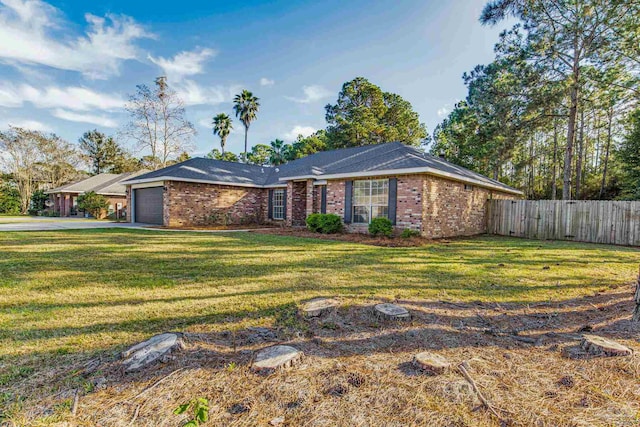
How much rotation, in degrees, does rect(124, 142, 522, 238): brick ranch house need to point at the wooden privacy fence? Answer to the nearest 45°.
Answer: approximately 135° to its left

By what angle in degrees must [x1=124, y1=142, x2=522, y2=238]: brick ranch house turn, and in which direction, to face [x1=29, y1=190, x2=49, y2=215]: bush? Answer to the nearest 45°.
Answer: approximately 90° to its right

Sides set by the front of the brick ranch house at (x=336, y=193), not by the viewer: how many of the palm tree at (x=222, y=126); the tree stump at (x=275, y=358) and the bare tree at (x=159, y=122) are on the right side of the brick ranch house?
2

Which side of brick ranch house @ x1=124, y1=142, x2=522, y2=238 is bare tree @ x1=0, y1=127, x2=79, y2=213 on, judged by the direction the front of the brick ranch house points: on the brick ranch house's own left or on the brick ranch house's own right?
on the brick ranch house's own right

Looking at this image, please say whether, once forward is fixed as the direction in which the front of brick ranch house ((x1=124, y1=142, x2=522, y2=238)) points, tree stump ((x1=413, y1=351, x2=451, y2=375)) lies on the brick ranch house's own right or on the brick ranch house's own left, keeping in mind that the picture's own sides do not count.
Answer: on the brick ranch house's own left

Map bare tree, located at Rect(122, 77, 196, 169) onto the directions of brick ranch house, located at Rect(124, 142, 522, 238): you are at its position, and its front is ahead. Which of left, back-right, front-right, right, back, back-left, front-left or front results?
right

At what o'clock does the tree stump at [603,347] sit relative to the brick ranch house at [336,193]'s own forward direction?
The tree stump is roughly at 10 o'clock from the brick ranch house.

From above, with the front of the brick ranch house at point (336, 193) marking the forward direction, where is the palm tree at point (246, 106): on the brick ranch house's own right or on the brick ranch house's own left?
on the brick ranch house's own right

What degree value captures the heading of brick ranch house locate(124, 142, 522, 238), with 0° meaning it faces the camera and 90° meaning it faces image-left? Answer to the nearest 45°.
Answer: approximately 45°

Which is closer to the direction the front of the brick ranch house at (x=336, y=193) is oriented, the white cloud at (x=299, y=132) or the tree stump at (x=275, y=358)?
the tree stump

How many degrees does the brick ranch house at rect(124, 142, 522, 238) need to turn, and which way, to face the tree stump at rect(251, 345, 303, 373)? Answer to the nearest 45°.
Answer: approximately 45° to its left

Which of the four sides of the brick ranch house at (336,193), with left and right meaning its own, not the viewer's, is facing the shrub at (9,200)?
right
